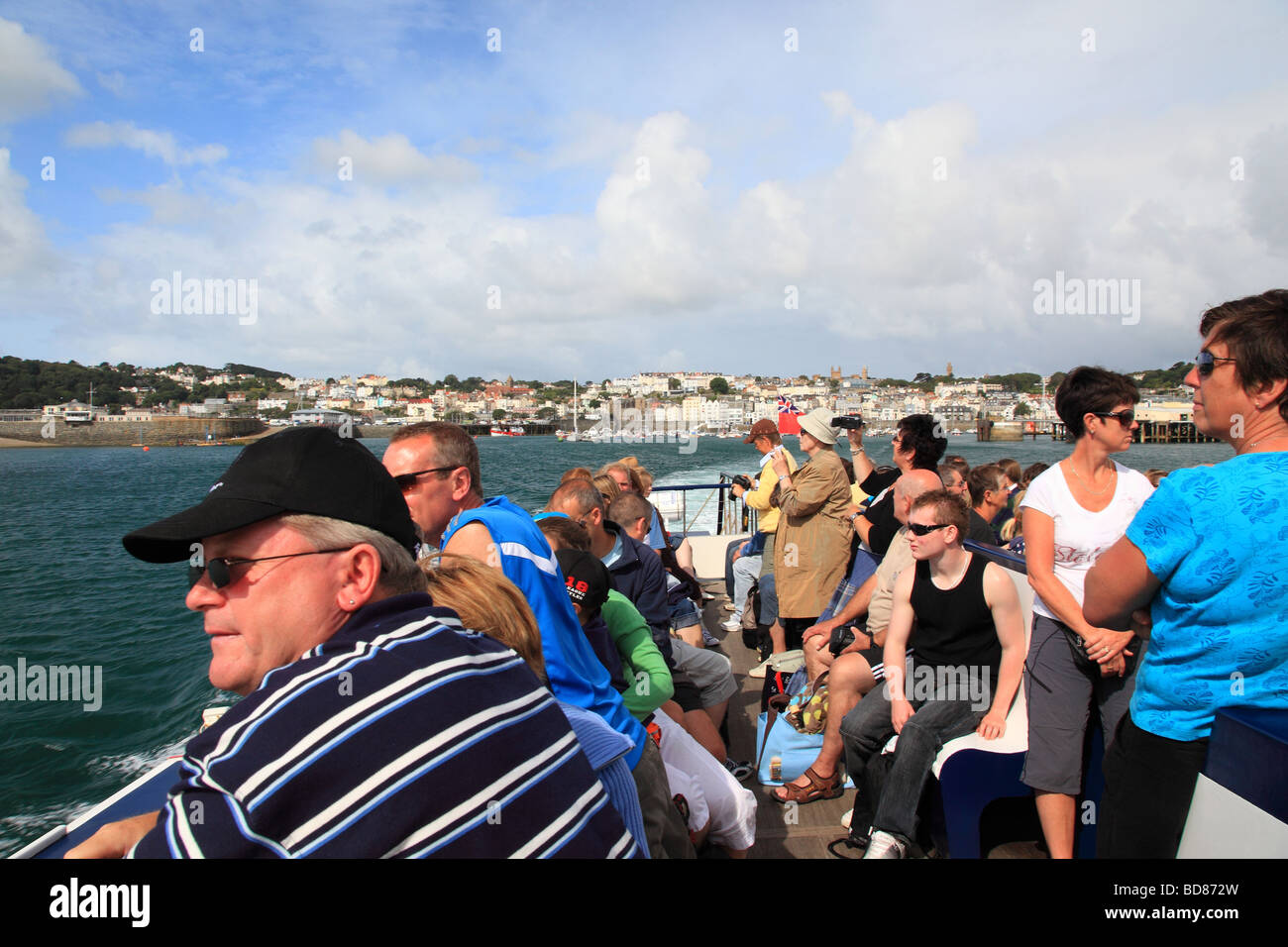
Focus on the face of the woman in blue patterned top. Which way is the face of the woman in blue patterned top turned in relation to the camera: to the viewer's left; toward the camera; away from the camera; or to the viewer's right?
to the viewer's left

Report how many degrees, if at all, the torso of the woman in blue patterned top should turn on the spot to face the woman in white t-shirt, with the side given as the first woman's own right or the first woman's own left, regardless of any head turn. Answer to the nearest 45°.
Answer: approximately 45° to the first woman's own right

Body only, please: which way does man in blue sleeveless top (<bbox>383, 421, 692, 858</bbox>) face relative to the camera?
to the viewer's left

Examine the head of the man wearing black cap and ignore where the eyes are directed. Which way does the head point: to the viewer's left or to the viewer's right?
to the viewer's left

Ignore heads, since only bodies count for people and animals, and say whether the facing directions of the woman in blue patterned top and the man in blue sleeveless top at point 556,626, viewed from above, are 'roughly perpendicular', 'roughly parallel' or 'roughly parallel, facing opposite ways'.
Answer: roughly perpendicular

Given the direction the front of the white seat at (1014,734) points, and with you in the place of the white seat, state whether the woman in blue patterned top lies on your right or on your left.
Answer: on your left

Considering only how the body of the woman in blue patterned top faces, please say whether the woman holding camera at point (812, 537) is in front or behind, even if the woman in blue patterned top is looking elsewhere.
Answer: in front

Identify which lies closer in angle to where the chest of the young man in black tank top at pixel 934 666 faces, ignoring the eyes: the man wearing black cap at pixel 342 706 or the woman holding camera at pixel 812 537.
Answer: the man wearing black cap

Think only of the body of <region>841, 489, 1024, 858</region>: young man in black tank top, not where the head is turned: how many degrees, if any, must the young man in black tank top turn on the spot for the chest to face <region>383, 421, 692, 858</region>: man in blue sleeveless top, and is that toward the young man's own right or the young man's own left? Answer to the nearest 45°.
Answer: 0° — they already face them

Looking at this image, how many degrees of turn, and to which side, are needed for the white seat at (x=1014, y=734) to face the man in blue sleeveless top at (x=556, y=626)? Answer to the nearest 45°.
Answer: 0° — it already faces them

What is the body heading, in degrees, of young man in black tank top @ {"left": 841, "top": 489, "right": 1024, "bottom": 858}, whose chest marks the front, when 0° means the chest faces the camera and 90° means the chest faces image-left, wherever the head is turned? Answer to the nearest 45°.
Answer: approximately 45°

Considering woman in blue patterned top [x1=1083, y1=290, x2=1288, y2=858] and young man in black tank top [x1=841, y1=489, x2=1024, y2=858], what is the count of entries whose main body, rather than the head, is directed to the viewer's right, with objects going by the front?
0

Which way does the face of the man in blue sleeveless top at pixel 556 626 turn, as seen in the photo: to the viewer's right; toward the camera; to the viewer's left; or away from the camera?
to the viewer's left
